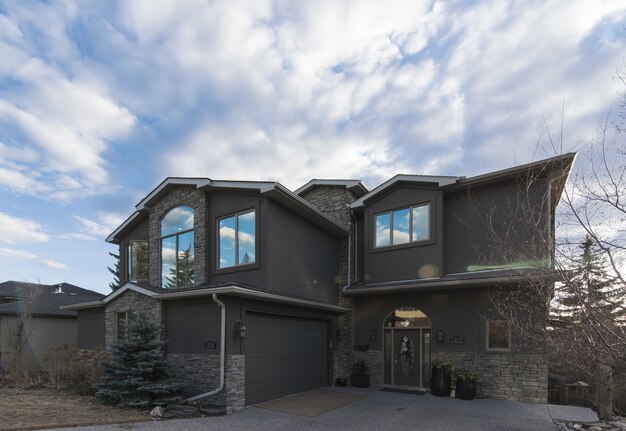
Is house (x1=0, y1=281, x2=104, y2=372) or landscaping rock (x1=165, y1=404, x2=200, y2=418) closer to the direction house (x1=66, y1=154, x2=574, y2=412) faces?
the landscaping rock

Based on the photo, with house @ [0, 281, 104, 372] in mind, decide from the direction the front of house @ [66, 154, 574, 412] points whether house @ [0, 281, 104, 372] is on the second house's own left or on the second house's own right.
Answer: on the second house's own right

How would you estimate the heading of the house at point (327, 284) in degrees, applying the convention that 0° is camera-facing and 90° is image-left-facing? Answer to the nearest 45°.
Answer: approximately 45°
